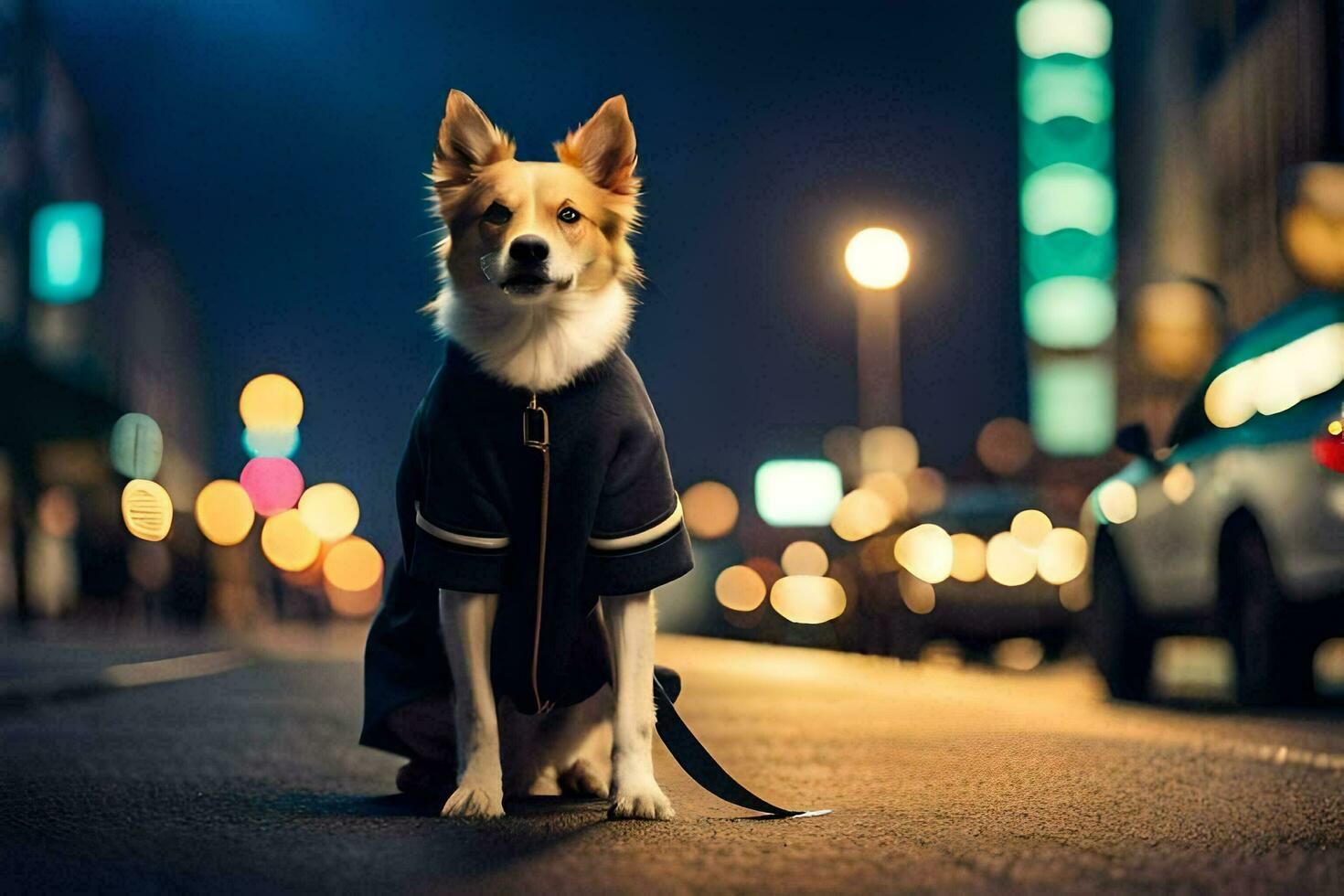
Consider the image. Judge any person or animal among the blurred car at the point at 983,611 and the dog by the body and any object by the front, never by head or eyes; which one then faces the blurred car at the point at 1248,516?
the blurred car at the point at 983,611

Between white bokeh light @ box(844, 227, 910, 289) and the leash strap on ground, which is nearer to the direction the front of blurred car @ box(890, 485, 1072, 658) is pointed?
the leash strap on ground

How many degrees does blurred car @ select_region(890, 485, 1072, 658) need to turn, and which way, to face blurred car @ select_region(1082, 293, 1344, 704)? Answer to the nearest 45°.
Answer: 0° — it already faces it

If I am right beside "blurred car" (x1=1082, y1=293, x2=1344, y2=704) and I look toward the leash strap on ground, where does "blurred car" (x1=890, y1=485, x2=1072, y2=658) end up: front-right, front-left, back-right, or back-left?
back-right

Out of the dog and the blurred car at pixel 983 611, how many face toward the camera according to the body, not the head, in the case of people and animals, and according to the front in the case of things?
2

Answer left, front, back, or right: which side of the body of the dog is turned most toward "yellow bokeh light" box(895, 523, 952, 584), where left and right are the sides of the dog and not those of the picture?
back

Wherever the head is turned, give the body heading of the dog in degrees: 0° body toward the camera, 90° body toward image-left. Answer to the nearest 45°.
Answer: approximately 0°

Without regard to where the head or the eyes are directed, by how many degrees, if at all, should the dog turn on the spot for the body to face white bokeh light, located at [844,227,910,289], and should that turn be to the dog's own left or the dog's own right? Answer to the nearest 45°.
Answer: approximately 180°

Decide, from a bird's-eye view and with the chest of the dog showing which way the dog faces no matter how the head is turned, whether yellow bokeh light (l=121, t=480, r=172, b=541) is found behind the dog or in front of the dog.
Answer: behind

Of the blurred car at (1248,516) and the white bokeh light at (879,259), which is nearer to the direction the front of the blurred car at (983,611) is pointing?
the blurred car

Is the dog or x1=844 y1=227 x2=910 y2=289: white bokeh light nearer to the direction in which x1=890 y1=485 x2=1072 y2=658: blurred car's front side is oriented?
the dog
